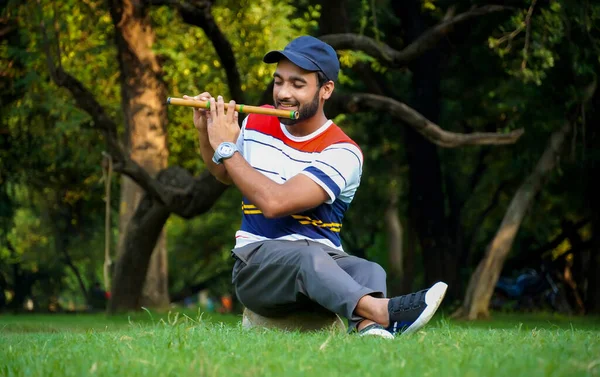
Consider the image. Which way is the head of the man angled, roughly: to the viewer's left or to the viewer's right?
to the viewer's left

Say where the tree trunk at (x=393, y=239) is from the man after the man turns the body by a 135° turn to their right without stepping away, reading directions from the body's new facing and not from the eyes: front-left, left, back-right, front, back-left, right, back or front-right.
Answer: front-right

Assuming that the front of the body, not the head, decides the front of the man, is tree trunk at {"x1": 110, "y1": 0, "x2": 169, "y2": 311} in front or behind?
behind

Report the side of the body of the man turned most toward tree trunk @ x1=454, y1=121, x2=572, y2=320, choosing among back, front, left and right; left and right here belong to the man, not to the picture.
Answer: back

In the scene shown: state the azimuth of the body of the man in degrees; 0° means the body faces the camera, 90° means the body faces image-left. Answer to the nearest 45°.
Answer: approximately 0°

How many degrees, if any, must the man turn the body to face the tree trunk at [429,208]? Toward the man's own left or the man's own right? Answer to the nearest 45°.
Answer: approximately 180°

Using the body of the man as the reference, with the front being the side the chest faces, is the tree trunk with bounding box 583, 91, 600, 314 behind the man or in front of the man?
behind

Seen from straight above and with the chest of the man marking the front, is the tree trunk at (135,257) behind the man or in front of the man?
behind
